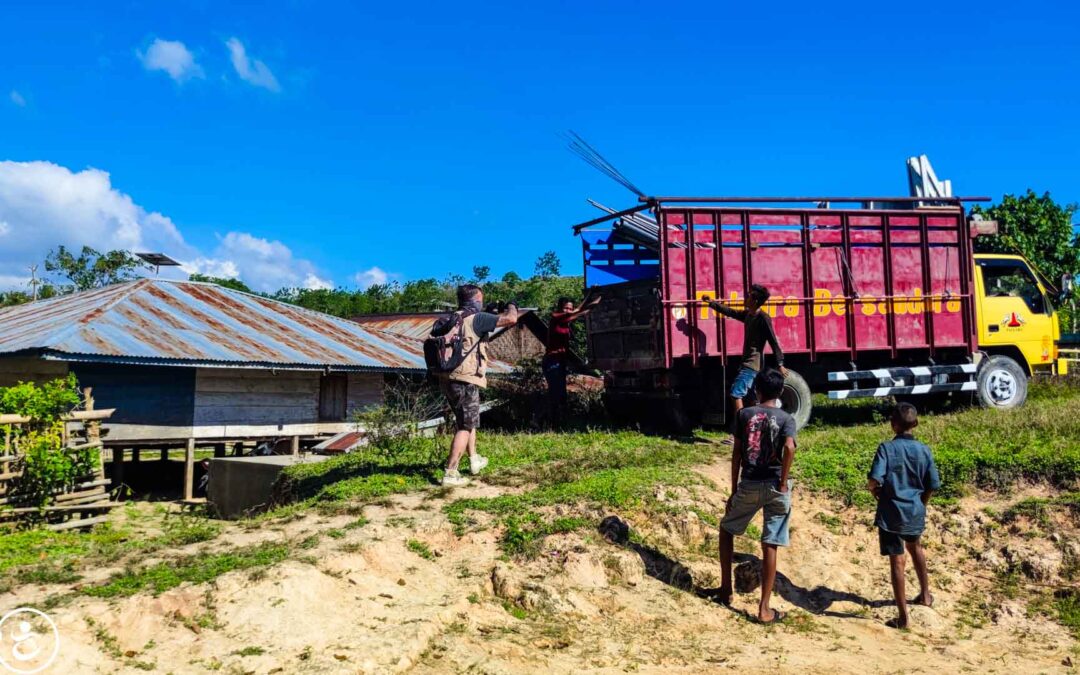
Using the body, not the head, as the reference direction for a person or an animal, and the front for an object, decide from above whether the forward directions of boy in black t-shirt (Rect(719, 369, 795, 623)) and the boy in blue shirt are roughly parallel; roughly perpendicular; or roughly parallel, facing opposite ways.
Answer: roughly parallel

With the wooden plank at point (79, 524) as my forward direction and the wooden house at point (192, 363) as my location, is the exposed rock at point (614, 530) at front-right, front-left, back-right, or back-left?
front-left

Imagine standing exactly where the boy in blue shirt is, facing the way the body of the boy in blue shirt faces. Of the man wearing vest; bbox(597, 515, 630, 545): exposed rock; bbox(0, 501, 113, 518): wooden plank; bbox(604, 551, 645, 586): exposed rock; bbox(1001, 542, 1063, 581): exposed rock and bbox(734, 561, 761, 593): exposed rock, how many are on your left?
5

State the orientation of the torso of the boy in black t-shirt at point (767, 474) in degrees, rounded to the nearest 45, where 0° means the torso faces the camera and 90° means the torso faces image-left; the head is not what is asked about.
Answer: approximately 180°

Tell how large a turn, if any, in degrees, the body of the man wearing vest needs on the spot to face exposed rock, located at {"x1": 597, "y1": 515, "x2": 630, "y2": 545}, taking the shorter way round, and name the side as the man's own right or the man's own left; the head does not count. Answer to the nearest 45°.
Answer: approximately 45° to the man's own right

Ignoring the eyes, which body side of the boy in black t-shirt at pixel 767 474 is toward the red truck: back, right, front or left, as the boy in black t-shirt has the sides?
front

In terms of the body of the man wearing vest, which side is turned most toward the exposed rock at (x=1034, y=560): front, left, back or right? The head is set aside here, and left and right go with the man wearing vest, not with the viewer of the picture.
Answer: right

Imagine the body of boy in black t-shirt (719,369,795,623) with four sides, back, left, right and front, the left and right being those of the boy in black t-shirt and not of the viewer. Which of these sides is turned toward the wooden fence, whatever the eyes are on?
left

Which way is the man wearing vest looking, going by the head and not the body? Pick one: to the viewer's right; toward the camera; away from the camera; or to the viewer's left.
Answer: to the viewer's right

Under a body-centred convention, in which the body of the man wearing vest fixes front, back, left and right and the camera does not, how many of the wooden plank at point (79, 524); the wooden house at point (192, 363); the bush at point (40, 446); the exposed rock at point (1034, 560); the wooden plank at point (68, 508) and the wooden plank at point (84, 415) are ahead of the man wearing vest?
1

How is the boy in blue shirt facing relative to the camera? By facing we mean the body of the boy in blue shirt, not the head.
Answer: away from the camera

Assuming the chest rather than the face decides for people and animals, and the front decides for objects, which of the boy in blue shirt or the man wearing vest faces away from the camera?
the boy in blue shirt

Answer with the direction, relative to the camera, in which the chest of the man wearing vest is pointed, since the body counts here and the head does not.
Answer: to the viewer's right

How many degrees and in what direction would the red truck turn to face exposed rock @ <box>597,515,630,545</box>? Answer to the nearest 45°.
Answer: approximately 135° to its right

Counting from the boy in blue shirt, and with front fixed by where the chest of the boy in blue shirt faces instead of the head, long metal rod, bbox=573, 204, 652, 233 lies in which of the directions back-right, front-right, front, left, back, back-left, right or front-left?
front-left

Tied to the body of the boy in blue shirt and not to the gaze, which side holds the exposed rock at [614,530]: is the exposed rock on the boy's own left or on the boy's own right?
on the boy's own left

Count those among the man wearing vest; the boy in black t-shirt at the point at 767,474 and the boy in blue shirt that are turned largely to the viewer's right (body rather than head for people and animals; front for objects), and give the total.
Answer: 1

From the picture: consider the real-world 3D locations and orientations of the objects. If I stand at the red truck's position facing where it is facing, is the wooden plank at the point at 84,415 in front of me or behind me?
behind
